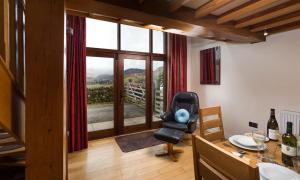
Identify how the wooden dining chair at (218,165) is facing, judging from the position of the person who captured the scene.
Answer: facing away from the viewer and to the right of the viewer

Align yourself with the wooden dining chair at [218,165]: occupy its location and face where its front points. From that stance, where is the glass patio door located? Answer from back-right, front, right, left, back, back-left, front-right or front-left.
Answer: left

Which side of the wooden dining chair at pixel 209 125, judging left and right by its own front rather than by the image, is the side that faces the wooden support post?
right

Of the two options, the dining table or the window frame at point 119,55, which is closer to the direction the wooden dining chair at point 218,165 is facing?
the dining table

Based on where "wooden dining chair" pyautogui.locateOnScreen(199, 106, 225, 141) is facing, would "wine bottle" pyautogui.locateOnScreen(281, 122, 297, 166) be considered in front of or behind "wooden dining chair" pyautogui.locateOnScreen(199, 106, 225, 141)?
in front

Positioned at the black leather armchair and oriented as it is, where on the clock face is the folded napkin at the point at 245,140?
The folded napkin is roughly at 10 o'clock from the black leather armchair.

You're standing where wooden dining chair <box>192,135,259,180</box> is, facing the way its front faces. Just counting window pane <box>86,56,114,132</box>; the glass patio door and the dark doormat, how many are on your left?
3

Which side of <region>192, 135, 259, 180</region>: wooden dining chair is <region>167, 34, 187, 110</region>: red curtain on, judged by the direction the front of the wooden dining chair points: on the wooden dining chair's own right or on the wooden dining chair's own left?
on the wooden dining chair's own left

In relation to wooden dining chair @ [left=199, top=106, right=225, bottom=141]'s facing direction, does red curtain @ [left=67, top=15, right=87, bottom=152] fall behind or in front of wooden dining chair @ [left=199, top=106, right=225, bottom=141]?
behind

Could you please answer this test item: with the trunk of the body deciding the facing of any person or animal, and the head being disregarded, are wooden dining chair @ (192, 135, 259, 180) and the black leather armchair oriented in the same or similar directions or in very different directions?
very different directions

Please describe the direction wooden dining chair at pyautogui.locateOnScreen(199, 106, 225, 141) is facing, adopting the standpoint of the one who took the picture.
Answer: facing the viewer and to the right of the viewer

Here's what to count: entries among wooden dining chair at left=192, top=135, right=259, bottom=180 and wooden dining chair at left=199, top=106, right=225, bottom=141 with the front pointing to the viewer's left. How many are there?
0

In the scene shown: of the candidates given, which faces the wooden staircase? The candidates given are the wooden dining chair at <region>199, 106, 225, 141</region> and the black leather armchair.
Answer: the black leather armchair

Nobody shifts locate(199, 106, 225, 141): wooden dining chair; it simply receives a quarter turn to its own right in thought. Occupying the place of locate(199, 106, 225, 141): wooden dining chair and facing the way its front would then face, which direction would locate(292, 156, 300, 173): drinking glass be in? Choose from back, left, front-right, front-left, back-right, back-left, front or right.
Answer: left

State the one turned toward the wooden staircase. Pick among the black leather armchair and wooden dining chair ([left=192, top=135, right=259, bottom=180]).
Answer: the black leather armchair

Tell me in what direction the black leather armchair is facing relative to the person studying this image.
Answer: facing the viewer and to the left of the viewer

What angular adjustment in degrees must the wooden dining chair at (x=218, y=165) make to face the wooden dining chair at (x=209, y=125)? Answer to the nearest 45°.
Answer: approximately 45° to its left

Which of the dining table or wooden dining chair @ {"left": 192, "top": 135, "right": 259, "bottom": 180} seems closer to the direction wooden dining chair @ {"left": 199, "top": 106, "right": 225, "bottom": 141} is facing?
the dining table
